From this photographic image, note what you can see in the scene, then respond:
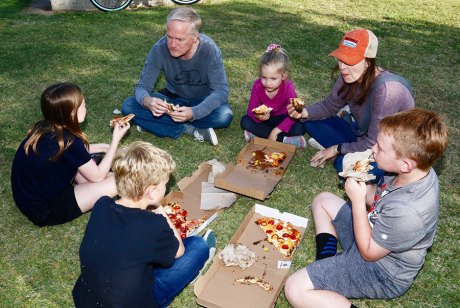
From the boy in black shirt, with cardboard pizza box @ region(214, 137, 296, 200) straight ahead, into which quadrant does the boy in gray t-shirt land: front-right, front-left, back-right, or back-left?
front-right

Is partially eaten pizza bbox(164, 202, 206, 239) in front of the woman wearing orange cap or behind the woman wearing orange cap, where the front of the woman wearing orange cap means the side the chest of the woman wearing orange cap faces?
in front

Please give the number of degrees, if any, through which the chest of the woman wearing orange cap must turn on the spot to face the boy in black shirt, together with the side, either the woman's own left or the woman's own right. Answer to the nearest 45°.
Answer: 0° — they already face them

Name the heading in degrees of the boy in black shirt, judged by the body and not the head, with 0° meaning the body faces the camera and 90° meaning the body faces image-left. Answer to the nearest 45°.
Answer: approximately 225°

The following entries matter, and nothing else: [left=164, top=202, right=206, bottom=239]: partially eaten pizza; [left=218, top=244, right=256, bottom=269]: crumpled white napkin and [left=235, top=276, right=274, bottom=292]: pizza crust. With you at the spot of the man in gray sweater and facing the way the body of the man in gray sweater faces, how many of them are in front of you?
3

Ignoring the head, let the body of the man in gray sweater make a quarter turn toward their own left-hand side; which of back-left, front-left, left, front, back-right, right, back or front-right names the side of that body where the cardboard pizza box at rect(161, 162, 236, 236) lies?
right

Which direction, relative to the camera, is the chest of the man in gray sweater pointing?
toward the camera

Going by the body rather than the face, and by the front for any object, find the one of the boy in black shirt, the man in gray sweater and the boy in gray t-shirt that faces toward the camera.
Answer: the man in gray sweater

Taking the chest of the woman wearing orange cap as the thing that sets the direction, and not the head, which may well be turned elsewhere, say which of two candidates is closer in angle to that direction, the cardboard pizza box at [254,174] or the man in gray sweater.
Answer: the cardboard pizza box

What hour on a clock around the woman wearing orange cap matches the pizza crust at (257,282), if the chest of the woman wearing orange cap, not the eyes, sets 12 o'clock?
The pizza crust is roughly at 11 o'clock from the woman wearing orange cap.

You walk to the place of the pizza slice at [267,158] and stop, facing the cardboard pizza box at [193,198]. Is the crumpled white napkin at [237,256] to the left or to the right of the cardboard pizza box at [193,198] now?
left

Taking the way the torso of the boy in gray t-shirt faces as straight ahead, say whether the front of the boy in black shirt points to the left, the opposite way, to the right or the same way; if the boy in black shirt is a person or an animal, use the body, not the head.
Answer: to the right

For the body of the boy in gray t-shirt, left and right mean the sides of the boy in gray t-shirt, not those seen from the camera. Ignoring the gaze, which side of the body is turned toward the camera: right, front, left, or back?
left

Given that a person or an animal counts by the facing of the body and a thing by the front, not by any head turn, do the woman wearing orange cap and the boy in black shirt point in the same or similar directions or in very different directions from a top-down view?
very different directions

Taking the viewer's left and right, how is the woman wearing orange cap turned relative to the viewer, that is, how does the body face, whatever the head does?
facing the viewer and to the left of the viewer

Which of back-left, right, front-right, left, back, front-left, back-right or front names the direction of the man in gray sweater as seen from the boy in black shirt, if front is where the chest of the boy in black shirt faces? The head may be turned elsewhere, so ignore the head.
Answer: front-left

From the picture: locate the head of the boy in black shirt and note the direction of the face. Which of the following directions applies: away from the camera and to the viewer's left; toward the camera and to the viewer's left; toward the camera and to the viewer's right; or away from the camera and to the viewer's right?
away from the camera and to the viewer's right

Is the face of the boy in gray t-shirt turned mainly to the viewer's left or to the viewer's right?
to the viewer's left

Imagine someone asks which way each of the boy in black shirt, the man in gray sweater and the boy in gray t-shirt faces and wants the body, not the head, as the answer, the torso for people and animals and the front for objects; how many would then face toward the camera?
1
